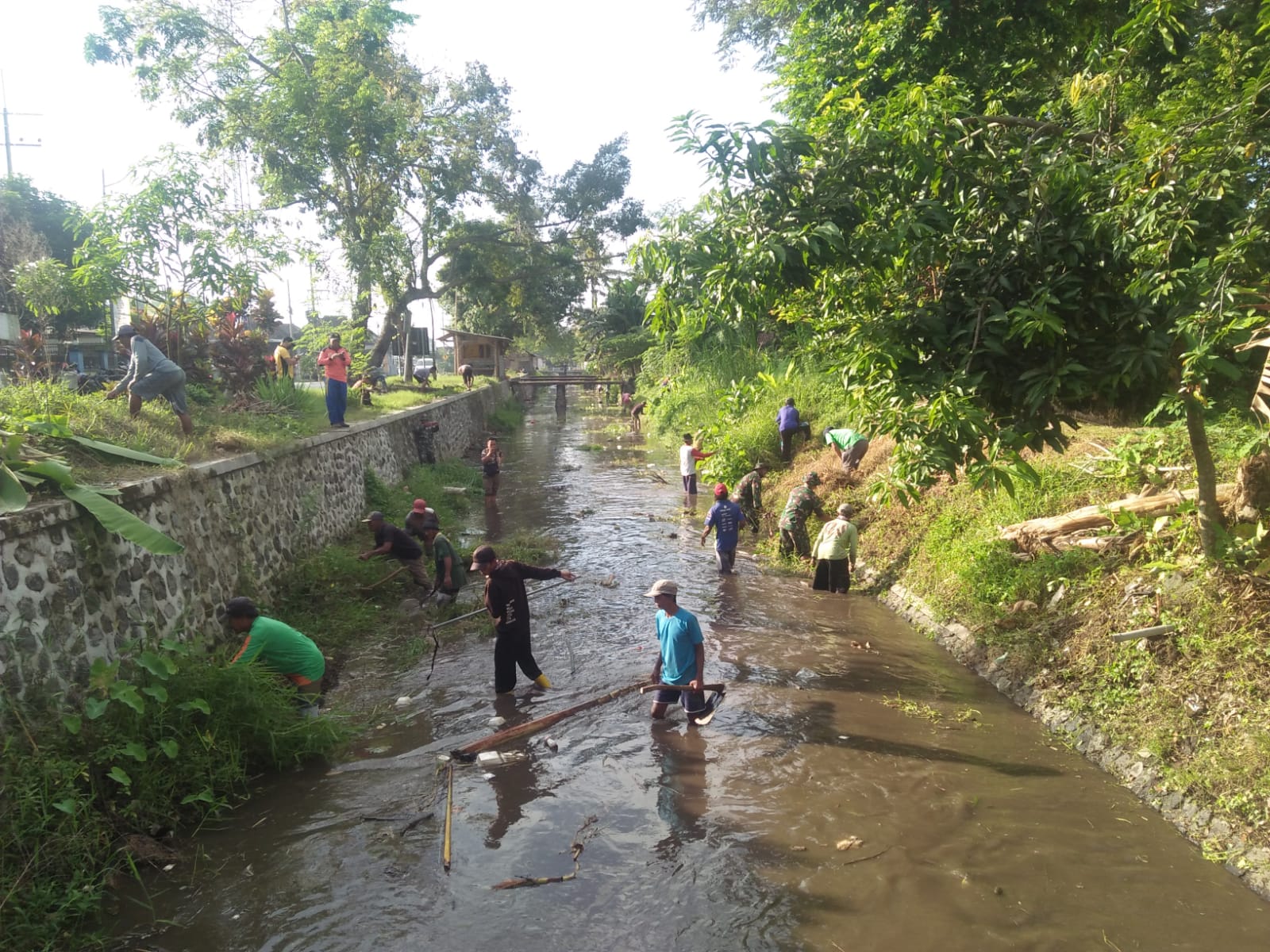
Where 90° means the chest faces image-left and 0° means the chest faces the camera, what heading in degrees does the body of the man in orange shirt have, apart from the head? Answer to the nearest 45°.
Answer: approximately 0°

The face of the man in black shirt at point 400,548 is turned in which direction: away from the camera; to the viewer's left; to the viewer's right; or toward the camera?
to the viewer's left

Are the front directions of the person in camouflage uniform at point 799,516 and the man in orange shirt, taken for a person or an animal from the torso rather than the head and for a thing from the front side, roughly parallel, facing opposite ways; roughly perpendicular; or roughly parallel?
roughly perpendicular

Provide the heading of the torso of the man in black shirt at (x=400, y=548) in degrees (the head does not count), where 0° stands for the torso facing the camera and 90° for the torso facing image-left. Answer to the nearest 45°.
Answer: approximately 90°

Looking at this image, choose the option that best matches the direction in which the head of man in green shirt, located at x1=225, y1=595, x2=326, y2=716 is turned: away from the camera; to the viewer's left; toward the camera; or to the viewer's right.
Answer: to the viewer's left

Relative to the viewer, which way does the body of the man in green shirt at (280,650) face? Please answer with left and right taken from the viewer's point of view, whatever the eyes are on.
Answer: facing to the left of the viewer

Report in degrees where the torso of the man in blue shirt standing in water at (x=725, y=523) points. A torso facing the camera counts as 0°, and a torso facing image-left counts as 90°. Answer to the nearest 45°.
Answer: approximately 180°
